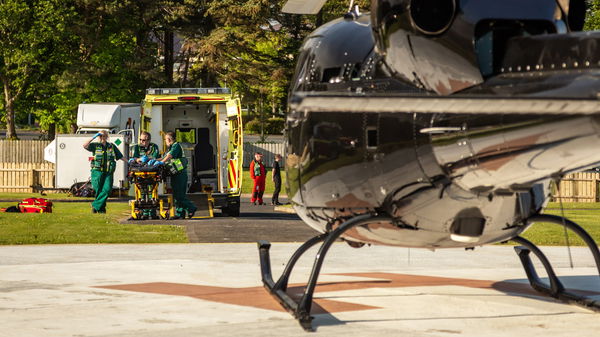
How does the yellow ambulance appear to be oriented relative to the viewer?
away from the camera

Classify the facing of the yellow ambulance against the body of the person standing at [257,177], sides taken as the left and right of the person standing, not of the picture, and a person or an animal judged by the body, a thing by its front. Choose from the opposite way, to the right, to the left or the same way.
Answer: the opposite way

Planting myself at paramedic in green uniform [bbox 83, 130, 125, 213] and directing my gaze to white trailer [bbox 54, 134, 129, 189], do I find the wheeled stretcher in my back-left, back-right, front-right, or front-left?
back-right

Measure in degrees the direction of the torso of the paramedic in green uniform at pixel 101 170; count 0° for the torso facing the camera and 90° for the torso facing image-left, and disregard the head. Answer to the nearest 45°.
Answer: approximately 0°

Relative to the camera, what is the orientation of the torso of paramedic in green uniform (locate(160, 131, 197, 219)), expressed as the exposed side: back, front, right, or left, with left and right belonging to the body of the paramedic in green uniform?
left

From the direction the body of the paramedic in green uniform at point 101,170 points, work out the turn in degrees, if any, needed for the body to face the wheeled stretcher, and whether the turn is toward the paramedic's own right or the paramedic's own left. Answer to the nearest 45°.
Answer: approximately 45° to the paramedic's own left

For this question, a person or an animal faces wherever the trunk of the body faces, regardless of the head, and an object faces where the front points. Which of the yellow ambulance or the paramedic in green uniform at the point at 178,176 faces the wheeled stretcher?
the paramedic in green uniform

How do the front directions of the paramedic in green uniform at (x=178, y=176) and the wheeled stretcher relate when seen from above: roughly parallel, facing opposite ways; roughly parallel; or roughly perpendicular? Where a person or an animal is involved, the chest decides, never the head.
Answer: roughly perpendicular

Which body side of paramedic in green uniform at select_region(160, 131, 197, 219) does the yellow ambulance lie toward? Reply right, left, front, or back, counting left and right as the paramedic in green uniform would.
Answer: right

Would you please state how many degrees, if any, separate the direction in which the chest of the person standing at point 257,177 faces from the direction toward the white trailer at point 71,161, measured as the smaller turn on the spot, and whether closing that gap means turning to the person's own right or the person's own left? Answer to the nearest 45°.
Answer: approximately 135° to the person's own right

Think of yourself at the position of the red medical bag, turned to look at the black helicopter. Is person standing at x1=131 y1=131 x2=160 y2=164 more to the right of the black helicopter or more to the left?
left
